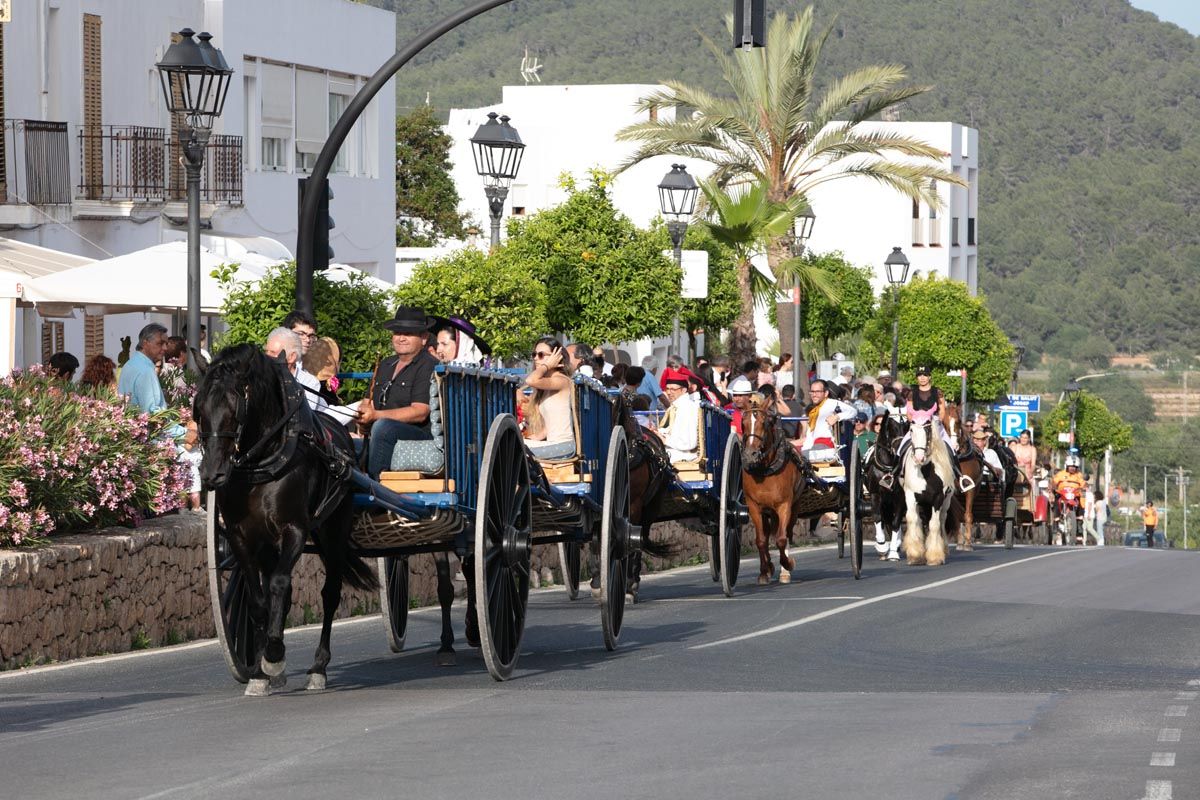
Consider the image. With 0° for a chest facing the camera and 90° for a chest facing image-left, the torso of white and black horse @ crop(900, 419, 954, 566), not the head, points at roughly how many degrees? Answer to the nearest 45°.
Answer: approximately 0°

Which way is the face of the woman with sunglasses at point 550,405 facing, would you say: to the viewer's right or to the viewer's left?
to the viewer's left

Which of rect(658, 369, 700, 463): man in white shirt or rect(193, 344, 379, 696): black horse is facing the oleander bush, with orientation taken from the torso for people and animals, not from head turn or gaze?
the man in white shirt

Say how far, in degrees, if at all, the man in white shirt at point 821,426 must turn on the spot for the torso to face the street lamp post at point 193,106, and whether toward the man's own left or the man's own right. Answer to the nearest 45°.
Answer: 0° — they already face it

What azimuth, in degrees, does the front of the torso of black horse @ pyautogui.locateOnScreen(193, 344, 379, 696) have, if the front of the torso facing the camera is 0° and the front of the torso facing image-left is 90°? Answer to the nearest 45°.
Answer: approximately 45°

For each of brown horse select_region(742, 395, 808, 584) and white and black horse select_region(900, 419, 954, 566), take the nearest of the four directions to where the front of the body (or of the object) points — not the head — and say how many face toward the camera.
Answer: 2

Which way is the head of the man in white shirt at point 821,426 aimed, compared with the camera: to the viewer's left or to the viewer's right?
to the viewer's left
